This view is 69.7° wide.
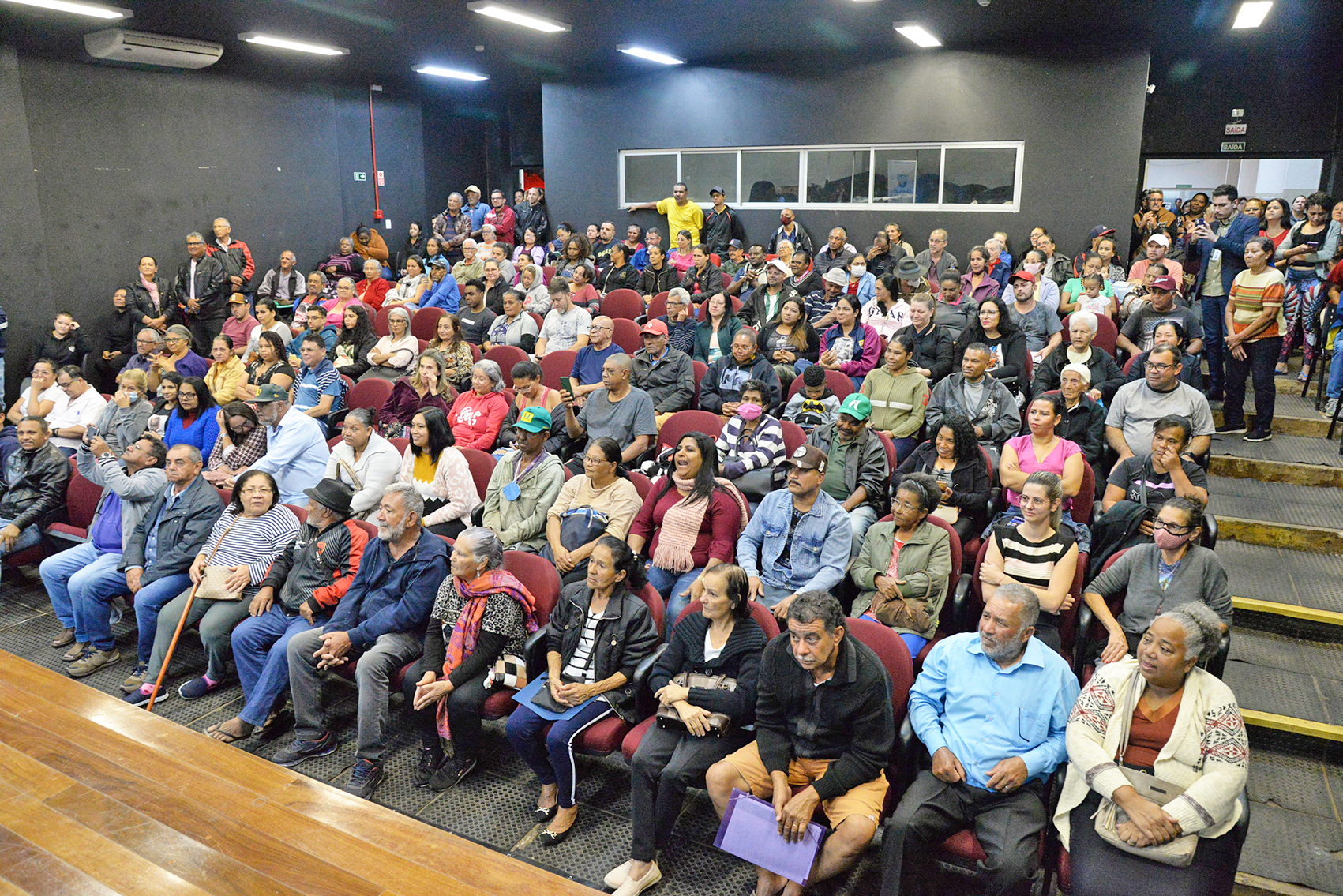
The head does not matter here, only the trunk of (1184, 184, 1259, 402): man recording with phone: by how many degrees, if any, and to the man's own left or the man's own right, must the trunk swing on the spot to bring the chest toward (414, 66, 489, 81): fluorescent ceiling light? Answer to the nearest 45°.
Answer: approximately 45° to the man's own right

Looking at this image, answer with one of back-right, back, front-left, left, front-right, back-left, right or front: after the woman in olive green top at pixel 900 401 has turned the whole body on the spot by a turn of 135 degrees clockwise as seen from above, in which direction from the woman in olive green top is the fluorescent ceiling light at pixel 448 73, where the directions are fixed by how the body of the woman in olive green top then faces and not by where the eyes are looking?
front-left

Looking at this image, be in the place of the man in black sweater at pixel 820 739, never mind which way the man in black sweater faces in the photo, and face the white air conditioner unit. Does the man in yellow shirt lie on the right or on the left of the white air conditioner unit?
right

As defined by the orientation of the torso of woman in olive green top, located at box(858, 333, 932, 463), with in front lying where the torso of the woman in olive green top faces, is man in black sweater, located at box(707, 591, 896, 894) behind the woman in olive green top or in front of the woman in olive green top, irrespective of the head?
in front

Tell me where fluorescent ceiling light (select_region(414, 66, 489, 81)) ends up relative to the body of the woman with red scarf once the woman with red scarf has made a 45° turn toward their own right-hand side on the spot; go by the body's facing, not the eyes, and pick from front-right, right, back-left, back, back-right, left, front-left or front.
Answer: right

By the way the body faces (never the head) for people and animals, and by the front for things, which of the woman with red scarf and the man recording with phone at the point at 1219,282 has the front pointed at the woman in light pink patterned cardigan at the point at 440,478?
the man recording with phone

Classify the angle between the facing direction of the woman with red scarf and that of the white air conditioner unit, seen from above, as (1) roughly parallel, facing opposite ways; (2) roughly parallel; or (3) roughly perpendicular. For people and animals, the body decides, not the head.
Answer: roughly perpendicular

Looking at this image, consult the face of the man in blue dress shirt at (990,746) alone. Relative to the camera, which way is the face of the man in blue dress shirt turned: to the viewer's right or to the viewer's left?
to the viewer's left
